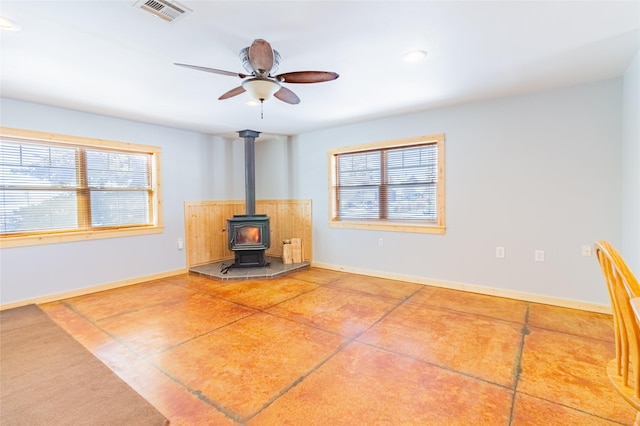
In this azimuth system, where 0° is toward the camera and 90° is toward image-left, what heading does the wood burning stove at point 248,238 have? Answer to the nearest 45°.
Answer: approximately 0°

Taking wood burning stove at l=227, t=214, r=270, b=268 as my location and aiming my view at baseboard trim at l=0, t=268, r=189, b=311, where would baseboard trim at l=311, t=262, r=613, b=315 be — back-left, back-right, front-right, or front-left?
back-left

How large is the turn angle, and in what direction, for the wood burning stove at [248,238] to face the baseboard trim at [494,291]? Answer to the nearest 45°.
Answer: approximately 45° to its left

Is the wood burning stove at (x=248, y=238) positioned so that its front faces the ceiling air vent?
yes

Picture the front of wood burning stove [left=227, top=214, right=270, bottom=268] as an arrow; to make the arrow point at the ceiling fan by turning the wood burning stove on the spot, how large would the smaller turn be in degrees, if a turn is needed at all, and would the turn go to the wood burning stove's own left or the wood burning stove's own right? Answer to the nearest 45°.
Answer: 0° — it already faces it

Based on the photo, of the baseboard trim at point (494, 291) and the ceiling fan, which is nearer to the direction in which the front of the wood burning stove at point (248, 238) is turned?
the ceiling fan

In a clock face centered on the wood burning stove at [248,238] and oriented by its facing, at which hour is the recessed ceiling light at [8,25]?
The recessed ceiling light is roughly at 1 o'clock from the wood burning stove.

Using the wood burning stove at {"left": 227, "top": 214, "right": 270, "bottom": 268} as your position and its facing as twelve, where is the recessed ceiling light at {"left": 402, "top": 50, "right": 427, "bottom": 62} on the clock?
The recessed ceiling light is roughly at 11 o'clock from the wood burning stove.

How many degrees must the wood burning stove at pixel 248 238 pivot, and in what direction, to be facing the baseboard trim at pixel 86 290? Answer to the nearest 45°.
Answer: approximately 90° to its right
